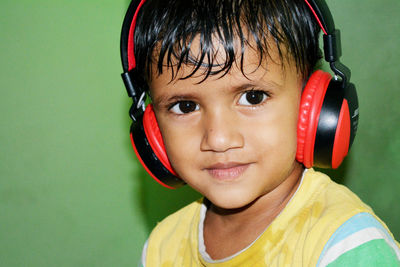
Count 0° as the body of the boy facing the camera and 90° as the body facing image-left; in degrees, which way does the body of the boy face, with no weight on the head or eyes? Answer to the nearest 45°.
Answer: approximately 45°
